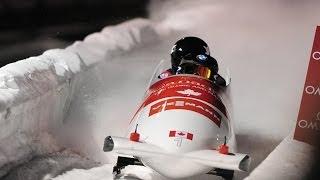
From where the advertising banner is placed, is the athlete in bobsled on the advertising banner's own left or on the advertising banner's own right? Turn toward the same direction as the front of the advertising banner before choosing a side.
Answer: on the advertising banner's own right

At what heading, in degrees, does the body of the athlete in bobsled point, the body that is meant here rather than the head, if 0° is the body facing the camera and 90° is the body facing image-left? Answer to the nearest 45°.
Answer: approximately 0°

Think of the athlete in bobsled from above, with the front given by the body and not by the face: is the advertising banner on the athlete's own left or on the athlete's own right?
on the athlete's own left
